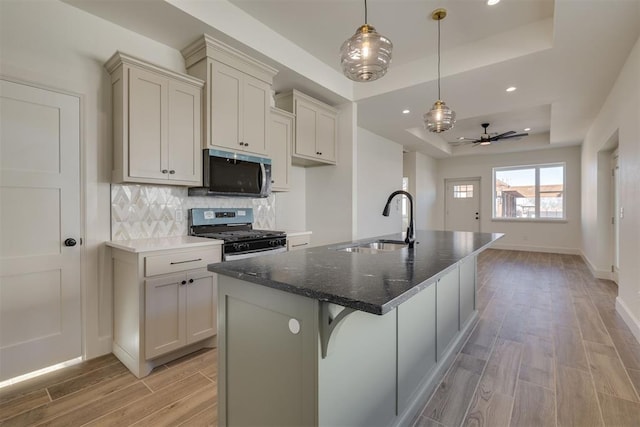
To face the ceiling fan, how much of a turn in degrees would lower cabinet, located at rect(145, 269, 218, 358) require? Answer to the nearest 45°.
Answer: approximately 45° to its left

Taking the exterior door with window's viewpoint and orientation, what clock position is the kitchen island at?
The kitchen island is roughly at 12 o'clock from the exterior door with window.

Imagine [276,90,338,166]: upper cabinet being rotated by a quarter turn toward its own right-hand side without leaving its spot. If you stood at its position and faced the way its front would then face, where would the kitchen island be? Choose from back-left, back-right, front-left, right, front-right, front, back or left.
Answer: front-left

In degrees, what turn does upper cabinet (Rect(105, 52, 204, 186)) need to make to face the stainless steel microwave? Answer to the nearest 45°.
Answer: approximately 45° to its left

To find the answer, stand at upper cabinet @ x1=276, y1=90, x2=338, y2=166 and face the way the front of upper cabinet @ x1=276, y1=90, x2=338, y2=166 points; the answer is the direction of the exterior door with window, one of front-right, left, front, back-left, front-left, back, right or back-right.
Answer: left

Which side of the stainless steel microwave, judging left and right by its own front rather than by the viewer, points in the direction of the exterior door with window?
left

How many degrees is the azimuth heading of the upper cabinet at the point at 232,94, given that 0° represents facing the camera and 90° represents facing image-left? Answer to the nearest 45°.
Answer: approximately 315°
